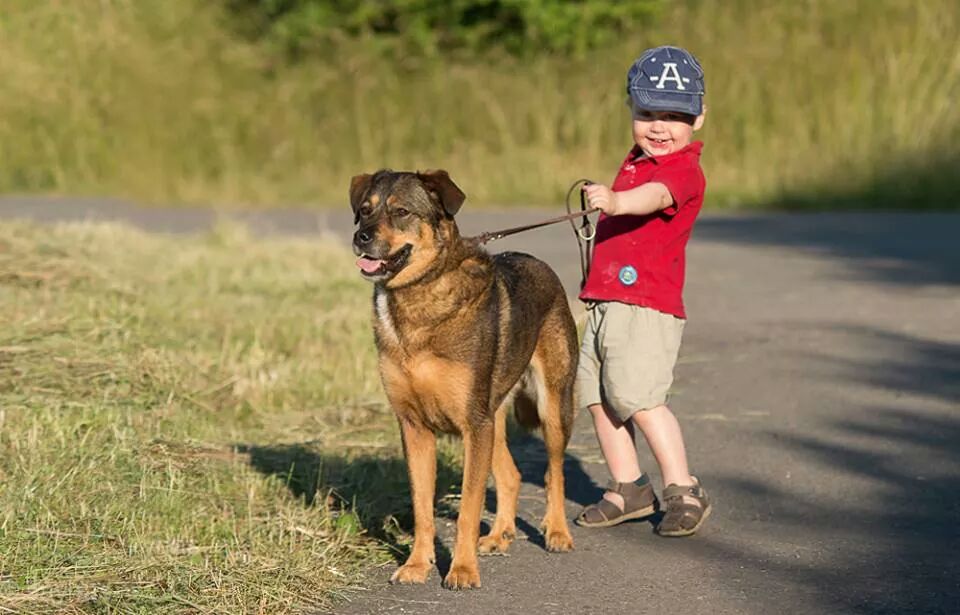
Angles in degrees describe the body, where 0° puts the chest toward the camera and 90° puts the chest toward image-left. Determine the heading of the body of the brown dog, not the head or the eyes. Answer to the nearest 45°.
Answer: approximately 45°

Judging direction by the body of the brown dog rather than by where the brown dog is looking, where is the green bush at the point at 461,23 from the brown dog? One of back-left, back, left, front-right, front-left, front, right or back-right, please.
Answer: back-right
